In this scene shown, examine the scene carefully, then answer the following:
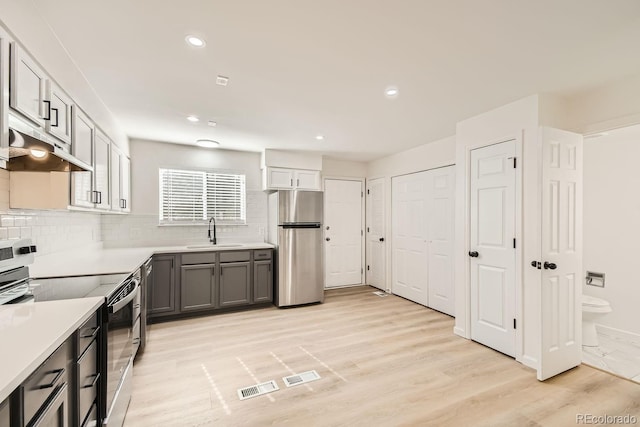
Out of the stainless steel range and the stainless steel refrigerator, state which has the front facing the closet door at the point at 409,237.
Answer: the stainless steel range

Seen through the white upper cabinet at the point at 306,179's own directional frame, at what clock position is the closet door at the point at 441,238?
The closet door is roughly at 10 o'clock from the white upper cabinet.

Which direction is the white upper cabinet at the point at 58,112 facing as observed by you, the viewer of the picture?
facing the viewer and to the right of the viewer

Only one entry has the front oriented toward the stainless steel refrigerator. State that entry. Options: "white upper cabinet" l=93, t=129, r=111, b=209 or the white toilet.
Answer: the white upper cabinet

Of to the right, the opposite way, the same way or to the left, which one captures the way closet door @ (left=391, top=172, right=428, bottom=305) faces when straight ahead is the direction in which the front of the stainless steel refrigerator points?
to the right

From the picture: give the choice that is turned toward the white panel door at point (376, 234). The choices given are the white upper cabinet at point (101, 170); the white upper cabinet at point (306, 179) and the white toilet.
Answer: the white upper cabinet at point (101, 170)

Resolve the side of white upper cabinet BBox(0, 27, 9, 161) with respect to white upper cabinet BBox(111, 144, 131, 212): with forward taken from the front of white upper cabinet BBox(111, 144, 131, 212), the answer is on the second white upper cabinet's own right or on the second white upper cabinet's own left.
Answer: on the second white upper cabinet's own right

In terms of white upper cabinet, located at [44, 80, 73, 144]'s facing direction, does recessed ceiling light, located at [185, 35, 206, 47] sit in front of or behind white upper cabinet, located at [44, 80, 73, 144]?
in front

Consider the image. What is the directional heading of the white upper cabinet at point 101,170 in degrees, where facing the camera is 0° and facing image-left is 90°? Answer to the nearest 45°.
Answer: approximately 270°

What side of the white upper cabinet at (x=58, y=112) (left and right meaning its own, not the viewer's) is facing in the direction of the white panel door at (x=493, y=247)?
front

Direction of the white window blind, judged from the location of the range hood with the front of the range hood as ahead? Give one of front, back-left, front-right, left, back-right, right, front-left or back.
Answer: left

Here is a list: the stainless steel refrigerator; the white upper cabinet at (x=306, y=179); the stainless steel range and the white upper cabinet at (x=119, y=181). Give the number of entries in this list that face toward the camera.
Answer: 2

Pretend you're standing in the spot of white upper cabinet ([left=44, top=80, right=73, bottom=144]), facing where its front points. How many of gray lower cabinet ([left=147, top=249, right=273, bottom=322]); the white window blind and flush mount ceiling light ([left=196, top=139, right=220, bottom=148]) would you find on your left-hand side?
3

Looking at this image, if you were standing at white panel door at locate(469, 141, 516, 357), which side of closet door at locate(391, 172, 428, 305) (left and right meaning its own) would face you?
left
